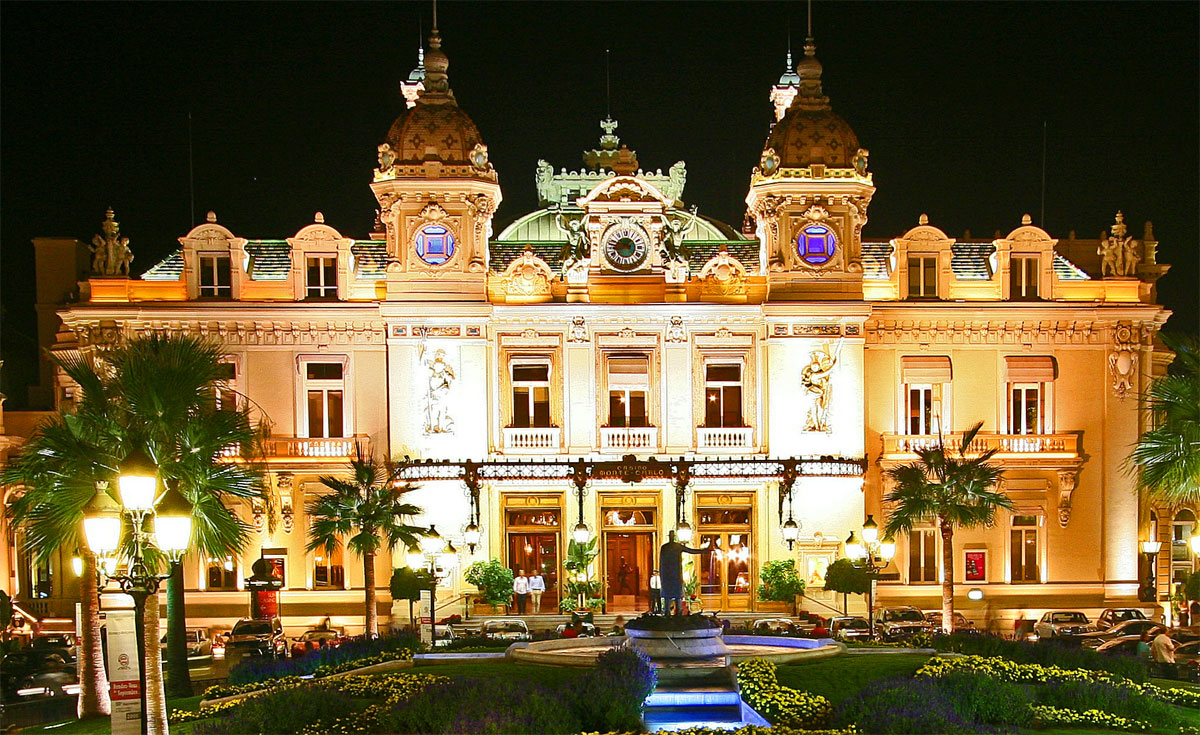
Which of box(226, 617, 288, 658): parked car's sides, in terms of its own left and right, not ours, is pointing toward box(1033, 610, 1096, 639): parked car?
left

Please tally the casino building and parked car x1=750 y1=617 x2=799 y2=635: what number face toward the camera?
2

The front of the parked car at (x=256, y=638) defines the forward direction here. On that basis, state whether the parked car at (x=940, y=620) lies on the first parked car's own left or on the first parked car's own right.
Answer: on the first parked car's own left

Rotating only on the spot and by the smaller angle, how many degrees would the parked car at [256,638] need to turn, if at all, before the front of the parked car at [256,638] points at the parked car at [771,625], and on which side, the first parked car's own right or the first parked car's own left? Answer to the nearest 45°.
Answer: approximately 90° to the first parked car's own left

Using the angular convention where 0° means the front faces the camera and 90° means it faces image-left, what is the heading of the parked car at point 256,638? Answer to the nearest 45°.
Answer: approximately 0°

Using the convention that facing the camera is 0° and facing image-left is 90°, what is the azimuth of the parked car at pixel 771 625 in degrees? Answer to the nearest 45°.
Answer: approximately 0°

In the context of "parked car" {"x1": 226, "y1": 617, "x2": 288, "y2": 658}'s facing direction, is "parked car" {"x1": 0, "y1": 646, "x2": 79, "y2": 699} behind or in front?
in front
